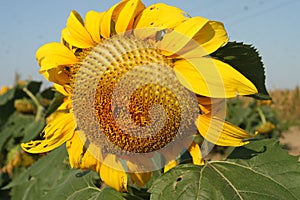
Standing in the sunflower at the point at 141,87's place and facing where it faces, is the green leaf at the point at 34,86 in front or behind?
behind

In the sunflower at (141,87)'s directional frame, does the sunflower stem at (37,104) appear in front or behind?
behind

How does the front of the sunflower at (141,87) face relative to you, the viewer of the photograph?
facing the viewer
